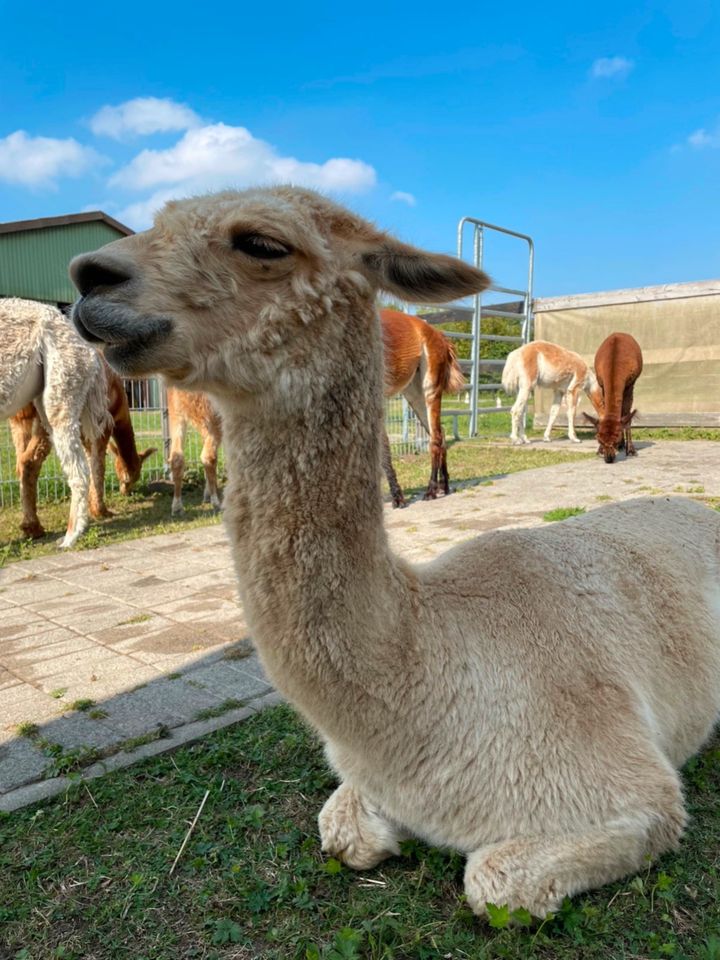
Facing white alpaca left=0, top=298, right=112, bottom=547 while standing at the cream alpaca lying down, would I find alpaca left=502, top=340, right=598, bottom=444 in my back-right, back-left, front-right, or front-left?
front-right

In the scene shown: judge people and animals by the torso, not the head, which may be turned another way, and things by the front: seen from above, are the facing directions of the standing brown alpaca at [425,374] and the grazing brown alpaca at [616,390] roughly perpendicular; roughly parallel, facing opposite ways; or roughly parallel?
roughly perpendicular

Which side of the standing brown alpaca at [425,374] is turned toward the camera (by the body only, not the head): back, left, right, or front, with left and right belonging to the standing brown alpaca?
left

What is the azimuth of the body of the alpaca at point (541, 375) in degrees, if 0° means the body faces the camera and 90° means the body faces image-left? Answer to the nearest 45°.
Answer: approximately 270°

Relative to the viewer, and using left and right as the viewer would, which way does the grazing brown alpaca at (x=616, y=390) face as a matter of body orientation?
facing the viewer

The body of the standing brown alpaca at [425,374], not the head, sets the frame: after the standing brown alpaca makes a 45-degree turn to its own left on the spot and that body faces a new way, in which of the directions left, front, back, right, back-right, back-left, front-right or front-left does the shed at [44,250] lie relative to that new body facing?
right

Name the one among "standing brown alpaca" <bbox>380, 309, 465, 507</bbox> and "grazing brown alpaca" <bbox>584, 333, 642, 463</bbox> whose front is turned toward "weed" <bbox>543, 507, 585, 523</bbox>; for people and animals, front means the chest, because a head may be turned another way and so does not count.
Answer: "grazing brown alpaca" <bbox>584, 333, 642, 463</bbox>

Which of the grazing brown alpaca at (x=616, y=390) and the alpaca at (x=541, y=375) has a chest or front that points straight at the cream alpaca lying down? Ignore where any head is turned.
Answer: the grazing brown alpaca

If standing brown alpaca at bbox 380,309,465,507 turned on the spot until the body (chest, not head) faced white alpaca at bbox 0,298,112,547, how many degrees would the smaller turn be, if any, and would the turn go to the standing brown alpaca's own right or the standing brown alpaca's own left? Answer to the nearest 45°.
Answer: approximately 45° to the standing brown alpaca's own left

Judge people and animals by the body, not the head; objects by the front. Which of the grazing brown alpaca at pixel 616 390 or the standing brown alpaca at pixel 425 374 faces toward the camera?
the grazing brown alpaca at pixel 616 390

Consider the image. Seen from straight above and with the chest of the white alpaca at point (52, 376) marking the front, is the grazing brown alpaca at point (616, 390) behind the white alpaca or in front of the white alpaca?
behind

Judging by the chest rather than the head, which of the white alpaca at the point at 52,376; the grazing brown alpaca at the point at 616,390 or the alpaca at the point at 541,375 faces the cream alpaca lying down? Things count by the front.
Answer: the grazing brown alpaca

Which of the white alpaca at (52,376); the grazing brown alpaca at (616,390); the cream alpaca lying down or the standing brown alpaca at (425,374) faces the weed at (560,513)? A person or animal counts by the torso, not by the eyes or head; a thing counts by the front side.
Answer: the grazing brown alpaca at (616,390)

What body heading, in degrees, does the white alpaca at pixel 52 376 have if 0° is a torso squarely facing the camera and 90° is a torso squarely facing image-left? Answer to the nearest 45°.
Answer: approximately 90°

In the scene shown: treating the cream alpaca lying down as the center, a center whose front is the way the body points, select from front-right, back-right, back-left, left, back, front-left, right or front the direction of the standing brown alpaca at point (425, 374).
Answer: back-right

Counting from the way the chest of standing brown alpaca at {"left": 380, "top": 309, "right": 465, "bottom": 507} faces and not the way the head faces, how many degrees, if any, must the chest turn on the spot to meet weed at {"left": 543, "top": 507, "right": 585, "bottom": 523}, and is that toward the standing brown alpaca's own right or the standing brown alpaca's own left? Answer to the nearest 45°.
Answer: approximately 135° to the standing brown alpaca's own left

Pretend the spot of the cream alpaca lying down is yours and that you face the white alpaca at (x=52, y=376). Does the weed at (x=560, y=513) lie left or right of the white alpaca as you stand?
right

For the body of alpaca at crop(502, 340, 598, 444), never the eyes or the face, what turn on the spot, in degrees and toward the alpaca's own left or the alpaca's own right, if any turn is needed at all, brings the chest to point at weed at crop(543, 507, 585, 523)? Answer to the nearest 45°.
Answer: approximately 90° to the alpaca's own right

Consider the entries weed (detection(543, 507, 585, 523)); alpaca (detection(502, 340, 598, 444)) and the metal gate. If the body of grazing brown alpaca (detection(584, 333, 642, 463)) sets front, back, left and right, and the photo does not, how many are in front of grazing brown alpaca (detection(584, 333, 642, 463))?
1

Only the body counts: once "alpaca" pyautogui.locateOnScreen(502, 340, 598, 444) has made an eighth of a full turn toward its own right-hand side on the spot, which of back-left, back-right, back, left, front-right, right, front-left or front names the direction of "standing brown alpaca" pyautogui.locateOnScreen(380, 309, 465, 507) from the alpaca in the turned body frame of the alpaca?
front-right
